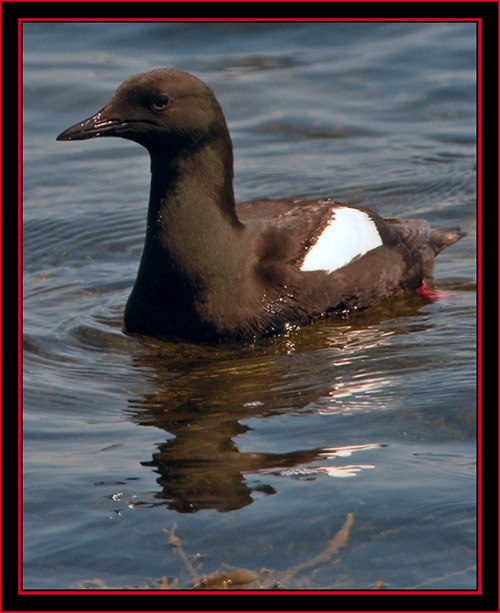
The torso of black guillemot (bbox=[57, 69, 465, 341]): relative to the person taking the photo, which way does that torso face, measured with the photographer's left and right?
facing the viewer and to the left of the viewer
